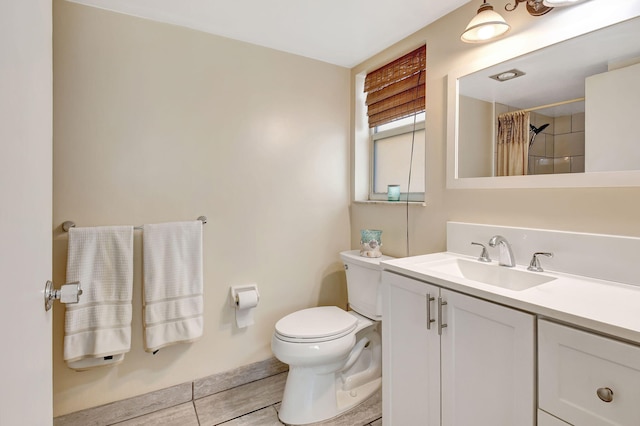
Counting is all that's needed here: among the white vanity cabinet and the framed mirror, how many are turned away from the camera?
0

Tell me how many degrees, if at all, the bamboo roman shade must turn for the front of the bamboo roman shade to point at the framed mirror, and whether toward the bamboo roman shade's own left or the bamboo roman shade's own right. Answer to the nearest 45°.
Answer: approximately 90° to the bamboo roman shade's own left

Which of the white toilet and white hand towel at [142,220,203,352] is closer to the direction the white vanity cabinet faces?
the white hand towel

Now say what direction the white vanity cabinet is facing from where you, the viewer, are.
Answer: facing the viewer and to the left of the viewer

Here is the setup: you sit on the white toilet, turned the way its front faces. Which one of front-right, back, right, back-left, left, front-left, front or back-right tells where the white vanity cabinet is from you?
left

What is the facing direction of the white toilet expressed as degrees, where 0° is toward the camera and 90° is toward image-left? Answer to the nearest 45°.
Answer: approximately 45°

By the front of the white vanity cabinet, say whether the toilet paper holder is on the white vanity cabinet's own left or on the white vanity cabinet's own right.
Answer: on the white vanity cabinet's own right

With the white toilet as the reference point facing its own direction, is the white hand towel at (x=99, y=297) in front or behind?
in front

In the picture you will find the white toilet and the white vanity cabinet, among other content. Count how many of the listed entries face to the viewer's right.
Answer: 0

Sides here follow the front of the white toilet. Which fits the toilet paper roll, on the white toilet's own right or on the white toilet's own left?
on the white toilet's own right
